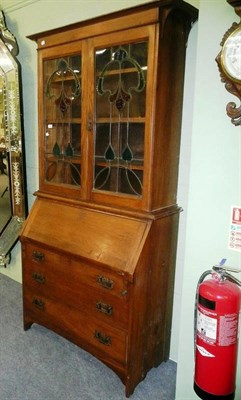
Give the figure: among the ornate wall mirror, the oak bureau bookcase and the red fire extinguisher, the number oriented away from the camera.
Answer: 0

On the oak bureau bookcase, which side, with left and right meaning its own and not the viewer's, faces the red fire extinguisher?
left

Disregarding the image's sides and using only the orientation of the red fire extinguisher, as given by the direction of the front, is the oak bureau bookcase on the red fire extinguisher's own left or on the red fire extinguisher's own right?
on the red fire extinguisher's own right

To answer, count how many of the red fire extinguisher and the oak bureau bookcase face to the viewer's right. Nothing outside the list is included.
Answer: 0

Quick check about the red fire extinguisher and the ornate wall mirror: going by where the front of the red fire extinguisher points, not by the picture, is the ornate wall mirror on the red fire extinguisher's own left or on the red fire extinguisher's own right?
on the red fire extinguisher's own right

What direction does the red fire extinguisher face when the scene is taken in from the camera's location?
facing the viewer and to the left of the viewer

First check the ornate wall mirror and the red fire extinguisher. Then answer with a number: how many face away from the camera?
0

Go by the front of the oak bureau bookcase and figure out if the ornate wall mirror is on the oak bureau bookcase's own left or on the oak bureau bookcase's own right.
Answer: on the oak bureau bookcase's own right
